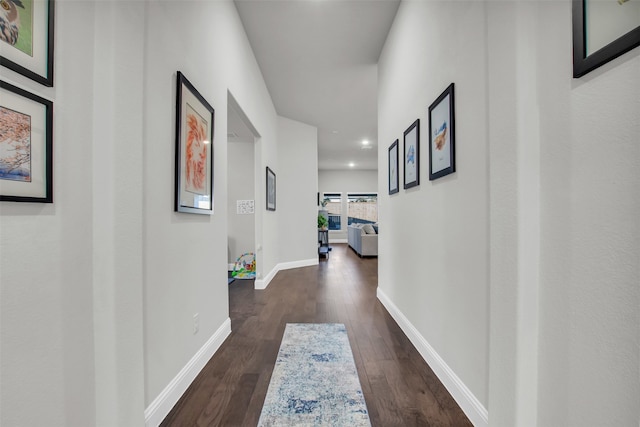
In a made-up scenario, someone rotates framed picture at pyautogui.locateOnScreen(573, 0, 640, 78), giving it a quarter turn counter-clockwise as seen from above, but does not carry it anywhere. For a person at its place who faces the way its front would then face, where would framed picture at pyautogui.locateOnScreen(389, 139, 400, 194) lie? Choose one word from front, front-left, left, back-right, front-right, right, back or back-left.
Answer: back

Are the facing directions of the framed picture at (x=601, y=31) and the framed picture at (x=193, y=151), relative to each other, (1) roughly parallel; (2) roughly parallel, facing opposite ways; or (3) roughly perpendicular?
roughly parallel, facing opposite ways

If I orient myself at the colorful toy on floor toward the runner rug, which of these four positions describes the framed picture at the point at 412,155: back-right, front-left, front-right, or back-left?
front-left

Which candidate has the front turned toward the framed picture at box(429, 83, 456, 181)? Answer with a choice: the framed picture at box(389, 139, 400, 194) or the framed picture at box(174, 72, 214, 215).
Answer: the framed picture at box(174, 72, 214, 215)

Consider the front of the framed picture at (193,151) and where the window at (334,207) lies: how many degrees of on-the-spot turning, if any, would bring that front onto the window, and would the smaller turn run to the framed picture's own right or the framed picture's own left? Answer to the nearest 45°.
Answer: approximately 90° to the framed picture's own left

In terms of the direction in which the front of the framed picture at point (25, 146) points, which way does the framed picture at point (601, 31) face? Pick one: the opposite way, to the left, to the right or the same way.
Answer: the opposite way

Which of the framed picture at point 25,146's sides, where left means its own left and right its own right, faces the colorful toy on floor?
left

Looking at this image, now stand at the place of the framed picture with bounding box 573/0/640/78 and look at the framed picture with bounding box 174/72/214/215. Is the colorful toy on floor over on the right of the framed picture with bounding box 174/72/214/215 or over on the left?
right

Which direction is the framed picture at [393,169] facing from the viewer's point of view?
to the viewer's left

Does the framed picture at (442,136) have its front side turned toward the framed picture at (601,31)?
no

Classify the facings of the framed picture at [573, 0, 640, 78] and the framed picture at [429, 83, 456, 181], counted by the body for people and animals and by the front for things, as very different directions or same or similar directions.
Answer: same or similar directions

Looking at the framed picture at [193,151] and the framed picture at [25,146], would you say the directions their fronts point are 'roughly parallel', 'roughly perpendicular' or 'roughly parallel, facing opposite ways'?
roughly parallel

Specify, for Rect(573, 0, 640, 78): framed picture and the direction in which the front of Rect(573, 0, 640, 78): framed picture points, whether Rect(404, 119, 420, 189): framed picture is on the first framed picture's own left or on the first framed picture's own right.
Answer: on the first framed picture's own right

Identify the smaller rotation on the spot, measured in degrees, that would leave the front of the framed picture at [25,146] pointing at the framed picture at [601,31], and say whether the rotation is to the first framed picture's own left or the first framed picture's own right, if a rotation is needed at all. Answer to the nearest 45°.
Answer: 0° — it already faces it

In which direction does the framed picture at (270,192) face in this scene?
to the viewer's right

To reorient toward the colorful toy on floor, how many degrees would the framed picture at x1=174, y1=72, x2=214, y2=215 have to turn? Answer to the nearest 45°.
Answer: approximately 90° to its left

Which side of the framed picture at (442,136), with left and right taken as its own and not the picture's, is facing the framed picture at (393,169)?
right

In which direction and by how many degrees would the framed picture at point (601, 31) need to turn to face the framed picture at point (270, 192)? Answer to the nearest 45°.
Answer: approximately 45° to its right

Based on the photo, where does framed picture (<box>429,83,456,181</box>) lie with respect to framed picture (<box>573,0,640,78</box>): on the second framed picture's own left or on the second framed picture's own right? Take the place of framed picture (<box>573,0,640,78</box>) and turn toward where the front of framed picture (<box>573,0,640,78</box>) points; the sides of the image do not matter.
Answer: on the second framed picture's own right

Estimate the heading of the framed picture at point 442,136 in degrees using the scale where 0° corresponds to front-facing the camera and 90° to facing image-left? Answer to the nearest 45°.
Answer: approximately 45°

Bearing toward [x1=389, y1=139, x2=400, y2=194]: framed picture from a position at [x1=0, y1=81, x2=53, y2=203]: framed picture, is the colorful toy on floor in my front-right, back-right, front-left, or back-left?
front-left
